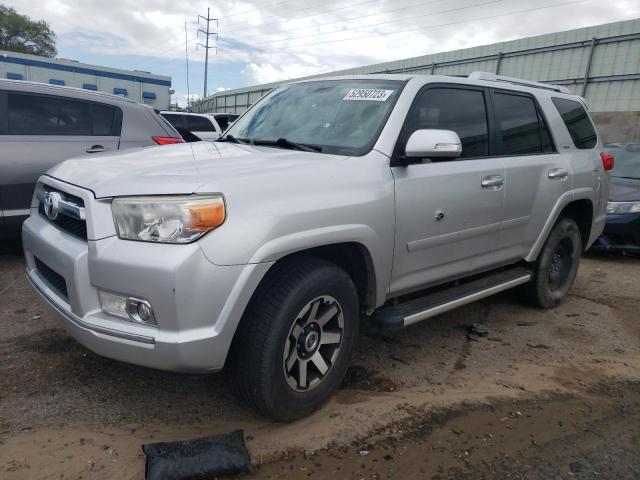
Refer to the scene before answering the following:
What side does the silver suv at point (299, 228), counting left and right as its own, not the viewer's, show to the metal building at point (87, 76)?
right

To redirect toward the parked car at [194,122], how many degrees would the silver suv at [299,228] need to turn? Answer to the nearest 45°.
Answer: approximately 135° to its right

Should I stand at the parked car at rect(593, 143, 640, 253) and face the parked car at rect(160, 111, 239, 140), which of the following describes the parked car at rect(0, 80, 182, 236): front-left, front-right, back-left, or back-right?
front-left

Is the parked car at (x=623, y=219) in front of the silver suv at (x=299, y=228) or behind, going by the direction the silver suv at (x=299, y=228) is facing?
behind

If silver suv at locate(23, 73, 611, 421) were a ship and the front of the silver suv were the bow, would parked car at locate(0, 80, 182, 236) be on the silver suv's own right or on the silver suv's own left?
on the silver suv's own right

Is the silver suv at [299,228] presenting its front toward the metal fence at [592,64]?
no

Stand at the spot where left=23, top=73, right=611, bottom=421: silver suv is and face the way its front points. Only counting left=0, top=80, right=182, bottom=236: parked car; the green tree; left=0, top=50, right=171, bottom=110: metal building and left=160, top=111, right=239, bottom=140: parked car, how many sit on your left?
0

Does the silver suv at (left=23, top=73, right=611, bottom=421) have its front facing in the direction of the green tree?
no

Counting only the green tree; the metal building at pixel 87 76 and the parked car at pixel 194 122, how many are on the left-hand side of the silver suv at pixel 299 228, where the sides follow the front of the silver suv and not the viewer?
0
